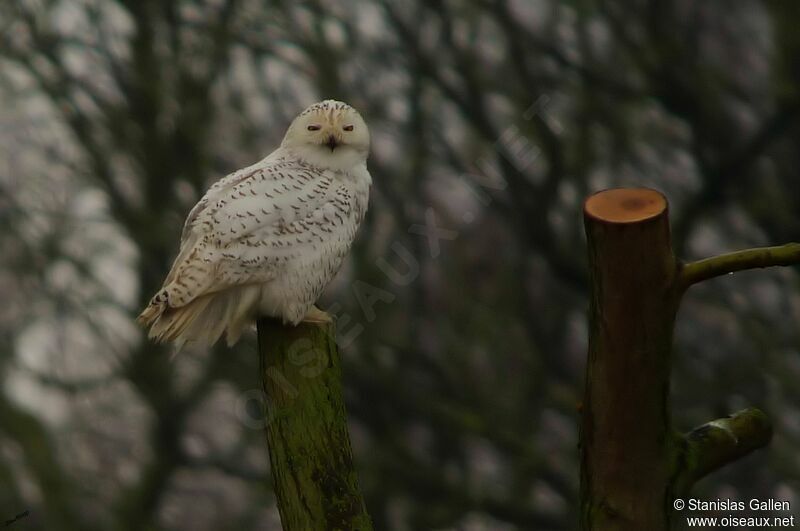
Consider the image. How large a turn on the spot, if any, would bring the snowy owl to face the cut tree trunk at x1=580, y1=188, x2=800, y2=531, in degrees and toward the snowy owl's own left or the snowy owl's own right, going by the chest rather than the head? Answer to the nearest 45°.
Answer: approximately 45° to the snowy owl's own right

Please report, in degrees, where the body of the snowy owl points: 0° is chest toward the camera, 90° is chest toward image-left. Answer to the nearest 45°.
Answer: approximately 270°
